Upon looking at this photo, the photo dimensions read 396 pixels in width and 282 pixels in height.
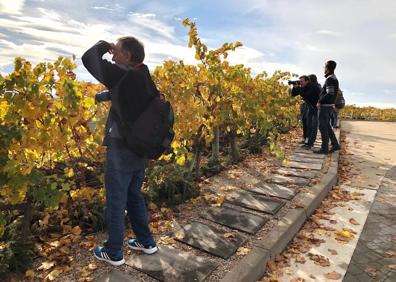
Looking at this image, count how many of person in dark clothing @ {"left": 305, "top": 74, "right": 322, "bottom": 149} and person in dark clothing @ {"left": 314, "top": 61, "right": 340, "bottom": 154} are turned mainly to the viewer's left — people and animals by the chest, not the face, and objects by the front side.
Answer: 2

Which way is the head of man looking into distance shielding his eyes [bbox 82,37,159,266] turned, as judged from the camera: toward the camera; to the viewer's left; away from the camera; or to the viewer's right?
to the viewer's left

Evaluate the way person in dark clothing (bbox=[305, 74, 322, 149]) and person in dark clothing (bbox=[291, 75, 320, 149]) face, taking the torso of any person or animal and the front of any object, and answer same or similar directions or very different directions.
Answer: same or similar directions

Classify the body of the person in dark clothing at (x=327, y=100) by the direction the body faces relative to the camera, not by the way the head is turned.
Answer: to the viewer's left

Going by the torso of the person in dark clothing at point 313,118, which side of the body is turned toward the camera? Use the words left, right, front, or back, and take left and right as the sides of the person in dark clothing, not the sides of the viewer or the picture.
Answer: left

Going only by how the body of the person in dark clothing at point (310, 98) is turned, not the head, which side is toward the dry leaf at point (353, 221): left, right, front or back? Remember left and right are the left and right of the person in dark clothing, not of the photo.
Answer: left

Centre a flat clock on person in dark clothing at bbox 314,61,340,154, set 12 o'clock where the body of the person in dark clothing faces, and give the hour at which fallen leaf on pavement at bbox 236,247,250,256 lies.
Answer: The fallen leaf on pavement is roughly at 9 o'clock from the person in dark clothing.

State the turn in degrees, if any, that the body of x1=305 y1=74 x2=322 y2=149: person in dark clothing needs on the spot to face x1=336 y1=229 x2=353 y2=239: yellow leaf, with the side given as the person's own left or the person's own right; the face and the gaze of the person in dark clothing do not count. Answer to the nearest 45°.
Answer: approximately 90° to the person's own left

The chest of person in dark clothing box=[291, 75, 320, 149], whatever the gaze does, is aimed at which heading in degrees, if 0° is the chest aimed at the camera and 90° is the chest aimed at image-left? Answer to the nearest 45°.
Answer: approximately 90°

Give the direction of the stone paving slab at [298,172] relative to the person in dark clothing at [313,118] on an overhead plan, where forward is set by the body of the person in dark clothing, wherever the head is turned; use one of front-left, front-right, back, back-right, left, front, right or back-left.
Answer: left

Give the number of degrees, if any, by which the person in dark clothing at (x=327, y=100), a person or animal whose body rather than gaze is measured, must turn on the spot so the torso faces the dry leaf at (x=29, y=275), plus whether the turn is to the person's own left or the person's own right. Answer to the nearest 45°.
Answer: approximately 90° to the person's own left

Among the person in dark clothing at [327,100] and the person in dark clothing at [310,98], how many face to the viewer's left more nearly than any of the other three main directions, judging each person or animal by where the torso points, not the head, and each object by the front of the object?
2

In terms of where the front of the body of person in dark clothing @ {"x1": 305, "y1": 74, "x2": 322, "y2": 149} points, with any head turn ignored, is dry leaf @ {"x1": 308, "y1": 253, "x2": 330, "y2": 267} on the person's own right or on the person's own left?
on the person's own left
